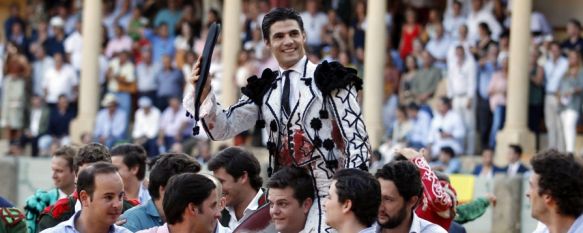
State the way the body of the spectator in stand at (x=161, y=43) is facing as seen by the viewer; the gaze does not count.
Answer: toward the camera

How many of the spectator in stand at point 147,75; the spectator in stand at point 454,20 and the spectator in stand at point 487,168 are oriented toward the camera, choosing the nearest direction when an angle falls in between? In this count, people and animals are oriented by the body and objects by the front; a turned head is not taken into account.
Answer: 3

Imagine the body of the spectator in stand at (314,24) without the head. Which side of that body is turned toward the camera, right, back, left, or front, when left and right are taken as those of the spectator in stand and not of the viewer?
front

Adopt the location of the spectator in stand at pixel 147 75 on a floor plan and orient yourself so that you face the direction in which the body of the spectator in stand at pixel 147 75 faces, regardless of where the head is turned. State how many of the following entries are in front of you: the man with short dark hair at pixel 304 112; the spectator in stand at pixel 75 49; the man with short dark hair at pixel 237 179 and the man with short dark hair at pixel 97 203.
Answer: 3

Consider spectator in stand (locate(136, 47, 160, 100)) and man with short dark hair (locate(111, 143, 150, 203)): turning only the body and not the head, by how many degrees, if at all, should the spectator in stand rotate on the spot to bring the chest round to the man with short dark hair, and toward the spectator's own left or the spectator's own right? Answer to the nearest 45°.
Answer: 0° — they already face them

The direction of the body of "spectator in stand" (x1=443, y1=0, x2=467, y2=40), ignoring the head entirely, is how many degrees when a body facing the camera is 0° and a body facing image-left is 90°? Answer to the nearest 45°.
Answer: approximately 0°

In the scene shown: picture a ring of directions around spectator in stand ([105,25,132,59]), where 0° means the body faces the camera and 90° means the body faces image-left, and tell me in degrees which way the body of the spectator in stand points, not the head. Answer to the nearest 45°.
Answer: approximately 45°

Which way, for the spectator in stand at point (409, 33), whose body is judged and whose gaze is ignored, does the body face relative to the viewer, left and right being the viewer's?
facing the viewer and to the left of the viewer

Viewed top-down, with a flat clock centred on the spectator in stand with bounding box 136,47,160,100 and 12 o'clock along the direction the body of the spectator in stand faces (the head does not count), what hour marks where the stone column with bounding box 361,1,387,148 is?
The stone column is roughly at 10 o'clock from the spectator in stand.

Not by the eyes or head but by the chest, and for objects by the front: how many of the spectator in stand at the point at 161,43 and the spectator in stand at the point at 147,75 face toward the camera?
2

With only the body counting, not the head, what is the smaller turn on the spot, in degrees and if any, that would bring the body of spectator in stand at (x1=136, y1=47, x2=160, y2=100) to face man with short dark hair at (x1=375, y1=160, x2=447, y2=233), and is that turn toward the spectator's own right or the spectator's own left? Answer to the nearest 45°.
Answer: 0° — they already face them
